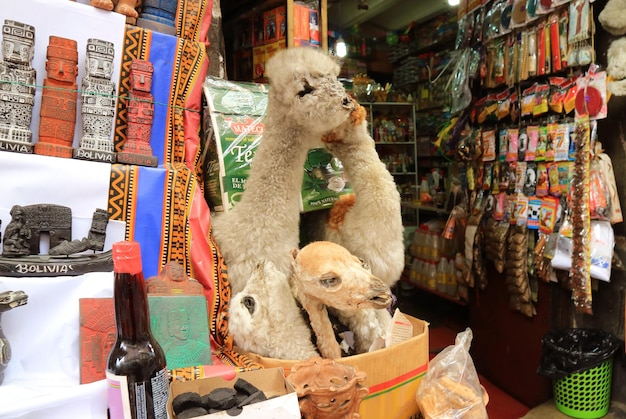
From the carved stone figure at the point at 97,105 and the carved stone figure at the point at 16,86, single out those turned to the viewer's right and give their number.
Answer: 0

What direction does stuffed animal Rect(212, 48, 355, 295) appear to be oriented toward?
to the viewer's right

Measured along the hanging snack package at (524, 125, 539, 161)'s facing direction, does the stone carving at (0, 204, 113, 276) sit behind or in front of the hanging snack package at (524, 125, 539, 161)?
in front

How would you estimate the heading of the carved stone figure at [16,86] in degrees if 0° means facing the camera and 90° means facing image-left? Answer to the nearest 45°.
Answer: approximately 0°

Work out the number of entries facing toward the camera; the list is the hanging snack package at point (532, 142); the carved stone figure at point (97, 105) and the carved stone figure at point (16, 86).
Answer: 3

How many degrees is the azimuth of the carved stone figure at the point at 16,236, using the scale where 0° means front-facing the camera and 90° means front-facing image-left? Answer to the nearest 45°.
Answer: approximately 0°
